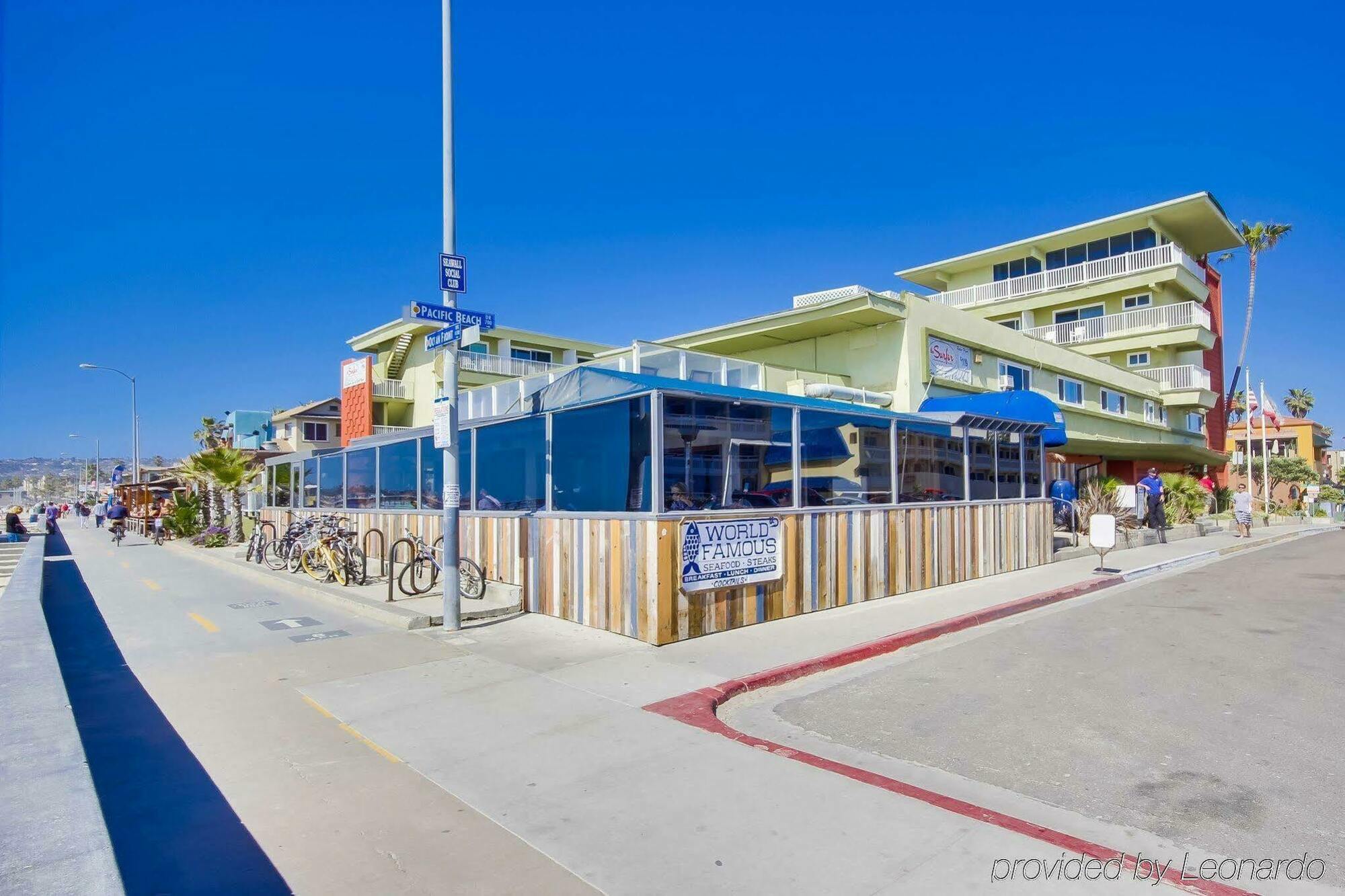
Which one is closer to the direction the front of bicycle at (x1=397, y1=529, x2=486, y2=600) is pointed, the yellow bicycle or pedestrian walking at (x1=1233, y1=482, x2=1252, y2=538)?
the yellow bicycle

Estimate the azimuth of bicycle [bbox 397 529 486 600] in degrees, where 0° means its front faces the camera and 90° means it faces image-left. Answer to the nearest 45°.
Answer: approximately 90°

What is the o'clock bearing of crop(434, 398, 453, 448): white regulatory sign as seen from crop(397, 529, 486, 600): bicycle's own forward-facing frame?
The white regulatory sign is roughly at 9 o'clock from the bicycle.

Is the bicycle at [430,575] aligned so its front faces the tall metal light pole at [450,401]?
no

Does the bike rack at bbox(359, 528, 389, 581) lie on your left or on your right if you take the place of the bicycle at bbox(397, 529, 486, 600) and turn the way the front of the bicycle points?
on your right

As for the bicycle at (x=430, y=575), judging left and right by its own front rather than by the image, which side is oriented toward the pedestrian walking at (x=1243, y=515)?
back

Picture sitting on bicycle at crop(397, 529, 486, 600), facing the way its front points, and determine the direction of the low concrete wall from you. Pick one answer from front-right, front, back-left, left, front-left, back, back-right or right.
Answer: left
